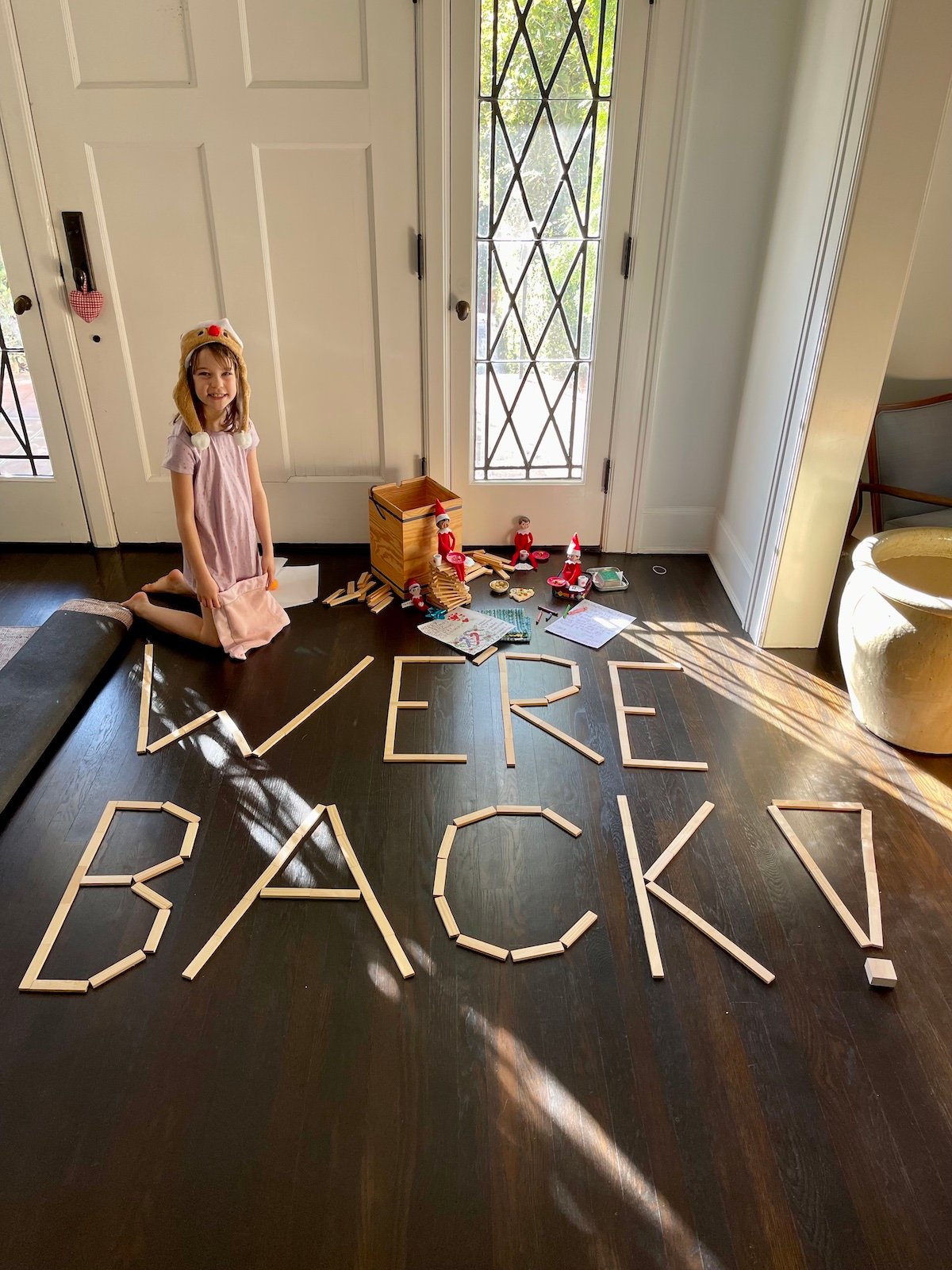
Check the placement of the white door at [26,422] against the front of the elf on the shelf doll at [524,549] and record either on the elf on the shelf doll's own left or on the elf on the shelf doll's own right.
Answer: on the elf on the shelf doll's own right

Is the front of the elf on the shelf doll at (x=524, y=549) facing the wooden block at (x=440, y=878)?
yes

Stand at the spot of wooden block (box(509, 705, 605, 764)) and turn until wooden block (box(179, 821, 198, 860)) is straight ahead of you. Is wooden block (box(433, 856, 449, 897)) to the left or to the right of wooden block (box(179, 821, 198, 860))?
left

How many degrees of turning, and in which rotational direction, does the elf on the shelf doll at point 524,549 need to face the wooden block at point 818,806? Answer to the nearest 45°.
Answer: approximately 45° to its left

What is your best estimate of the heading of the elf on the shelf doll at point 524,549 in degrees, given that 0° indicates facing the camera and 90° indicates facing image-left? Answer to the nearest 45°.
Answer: approximately 0°

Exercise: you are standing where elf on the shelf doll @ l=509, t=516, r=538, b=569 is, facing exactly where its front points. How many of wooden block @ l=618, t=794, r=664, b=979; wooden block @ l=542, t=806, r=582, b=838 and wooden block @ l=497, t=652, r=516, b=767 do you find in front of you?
3
